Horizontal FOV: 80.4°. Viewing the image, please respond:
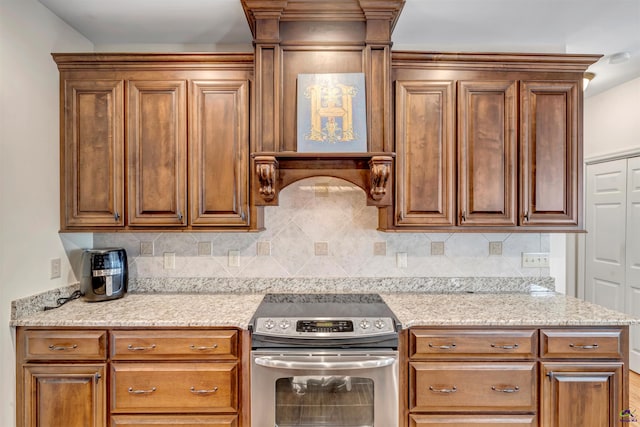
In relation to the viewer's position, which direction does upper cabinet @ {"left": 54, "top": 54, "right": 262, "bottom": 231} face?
facing the viewer

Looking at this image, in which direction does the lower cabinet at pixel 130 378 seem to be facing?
toward the camera

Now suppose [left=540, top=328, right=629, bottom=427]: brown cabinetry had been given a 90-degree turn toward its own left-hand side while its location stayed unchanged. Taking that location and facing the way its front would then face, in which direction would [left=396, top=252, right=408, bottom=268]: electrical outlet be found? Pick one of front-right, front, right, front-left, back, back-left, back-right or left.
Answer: back

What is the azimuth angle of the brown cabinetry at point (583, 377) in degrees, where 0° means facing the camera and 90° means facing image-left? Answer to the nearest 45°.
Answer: approximately 0°

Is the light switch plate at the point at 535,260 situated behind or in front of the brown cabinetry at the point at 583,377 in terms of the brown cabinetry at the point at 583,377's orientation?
behind

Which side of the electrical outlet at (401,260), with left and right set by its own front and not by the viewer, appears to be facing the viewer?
front

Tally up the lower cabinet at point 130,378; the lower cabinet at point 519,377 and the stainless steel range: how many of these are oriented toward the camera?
3

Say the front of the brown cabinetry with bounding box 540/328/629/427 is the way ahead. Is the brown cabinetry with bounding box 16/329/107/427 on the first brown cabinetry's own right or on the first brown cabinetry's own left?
on the first brown cabinetry's own right

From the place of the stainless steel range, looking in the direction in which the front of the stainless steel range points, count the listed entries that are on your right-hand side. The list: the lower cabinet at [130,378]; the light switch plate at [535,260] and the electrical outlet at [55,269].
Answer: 2
